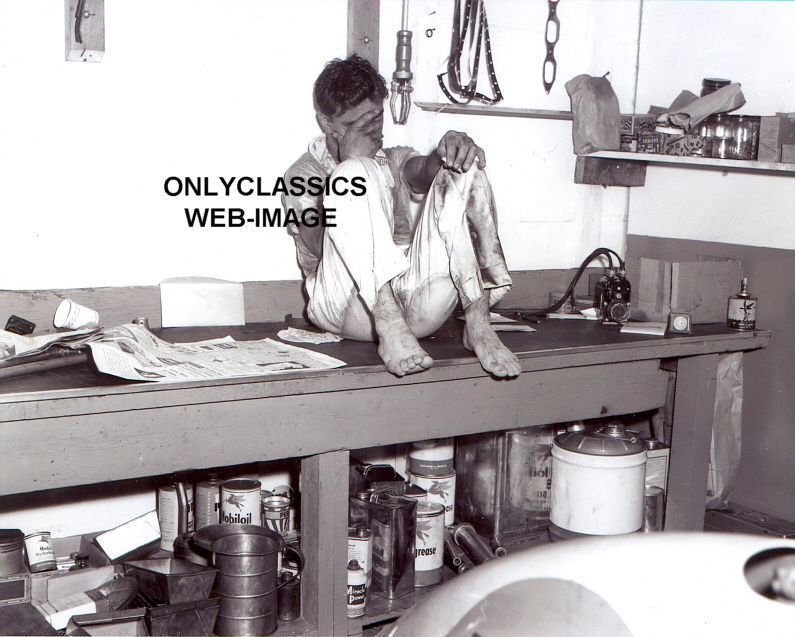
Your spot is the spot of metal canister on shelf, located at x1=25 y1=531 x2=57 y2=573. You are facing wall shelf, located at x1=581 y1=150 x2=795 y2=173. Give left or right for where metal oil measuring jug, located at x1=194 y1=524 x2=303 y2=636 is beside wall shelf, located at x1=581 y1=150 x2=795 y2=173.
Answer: right

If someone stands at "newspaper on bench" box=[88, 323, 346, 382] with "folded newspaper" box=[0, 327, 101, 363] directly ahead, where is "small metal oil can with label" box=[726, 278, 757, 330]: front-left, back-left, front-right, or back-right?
back-right

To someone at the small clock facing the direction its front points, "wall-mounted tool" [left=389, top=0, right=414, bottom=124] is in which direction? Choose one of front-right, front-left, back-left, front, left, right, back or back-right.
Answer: right

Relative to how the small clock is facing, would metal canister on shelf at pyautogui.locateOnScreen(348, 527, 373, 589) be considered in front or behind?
in front

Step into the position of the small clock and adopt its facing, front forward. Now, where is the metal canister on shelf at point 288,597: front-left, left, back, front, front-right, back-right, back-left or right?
front-right

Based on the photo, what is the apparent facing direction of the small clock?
toward the camera

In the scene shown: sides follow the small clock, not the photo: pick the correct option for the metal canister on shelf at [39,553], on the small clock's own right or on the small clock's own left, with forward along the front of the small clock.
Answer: on the small clock's own right

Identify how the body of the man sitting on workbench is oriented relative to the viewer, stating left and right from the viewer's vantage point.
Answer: facing the viewer and to the right of the viewer

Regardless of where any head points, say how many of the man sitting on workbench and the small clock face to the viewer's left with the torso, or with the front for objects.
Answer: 0

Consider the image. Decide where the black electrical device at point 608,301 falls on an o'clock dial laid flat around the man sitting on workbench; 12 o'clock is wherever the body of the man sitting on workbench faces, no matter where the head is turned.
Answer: The black electrical device is roughly at 9 o'clock from the man sitting on workbench.
